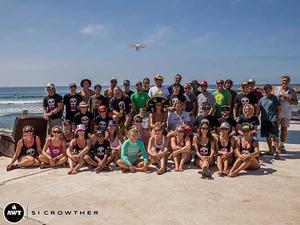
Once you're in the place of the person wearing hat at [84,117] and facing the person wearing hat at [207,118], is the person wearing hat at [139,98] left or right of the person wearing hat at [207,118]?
left

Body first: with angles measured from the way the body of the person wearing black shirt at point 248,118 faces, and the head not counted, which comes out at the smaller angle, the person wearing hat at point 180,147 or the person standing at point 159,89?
the person wearing hat

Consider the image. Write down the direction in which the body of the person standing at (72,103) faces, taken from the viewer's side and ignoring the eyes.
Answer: toward the camera

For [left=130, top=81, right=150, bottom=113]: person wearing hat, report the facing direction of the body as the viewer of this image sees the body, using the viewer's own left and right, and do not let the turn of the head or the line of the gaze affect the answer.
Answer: facing the viewer

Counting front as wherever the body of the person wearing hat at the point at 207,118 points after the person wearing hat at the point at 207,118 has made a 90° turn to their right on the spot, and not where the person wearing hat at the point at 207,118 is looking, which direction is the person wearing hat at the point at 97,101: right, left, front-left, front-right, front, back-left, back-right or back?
front

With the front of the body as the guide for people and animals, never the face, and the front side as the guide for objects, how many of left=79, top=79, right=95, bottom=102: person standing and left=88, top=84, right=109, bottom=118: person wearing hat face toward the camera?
2

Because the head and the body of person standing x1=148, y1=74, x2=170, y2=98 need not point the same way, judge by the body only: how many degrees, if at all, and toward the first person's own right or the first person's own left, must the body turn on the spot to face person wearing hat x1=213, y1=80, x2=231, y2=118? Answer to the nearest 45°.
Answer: approximately 90° to the first person's own left

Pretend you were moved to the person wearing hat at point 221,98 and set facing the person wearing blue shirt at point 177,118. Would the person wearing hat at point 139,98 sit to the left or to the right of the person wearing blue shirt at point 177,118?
right

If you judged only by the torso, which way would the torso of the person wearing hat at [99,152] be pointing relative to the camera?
toward the camera

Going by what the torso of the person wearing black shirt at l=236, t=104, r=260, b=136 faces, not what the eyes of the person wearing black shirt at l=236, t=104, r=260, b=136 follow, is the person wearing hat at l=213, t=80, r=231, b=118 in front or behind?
behind
